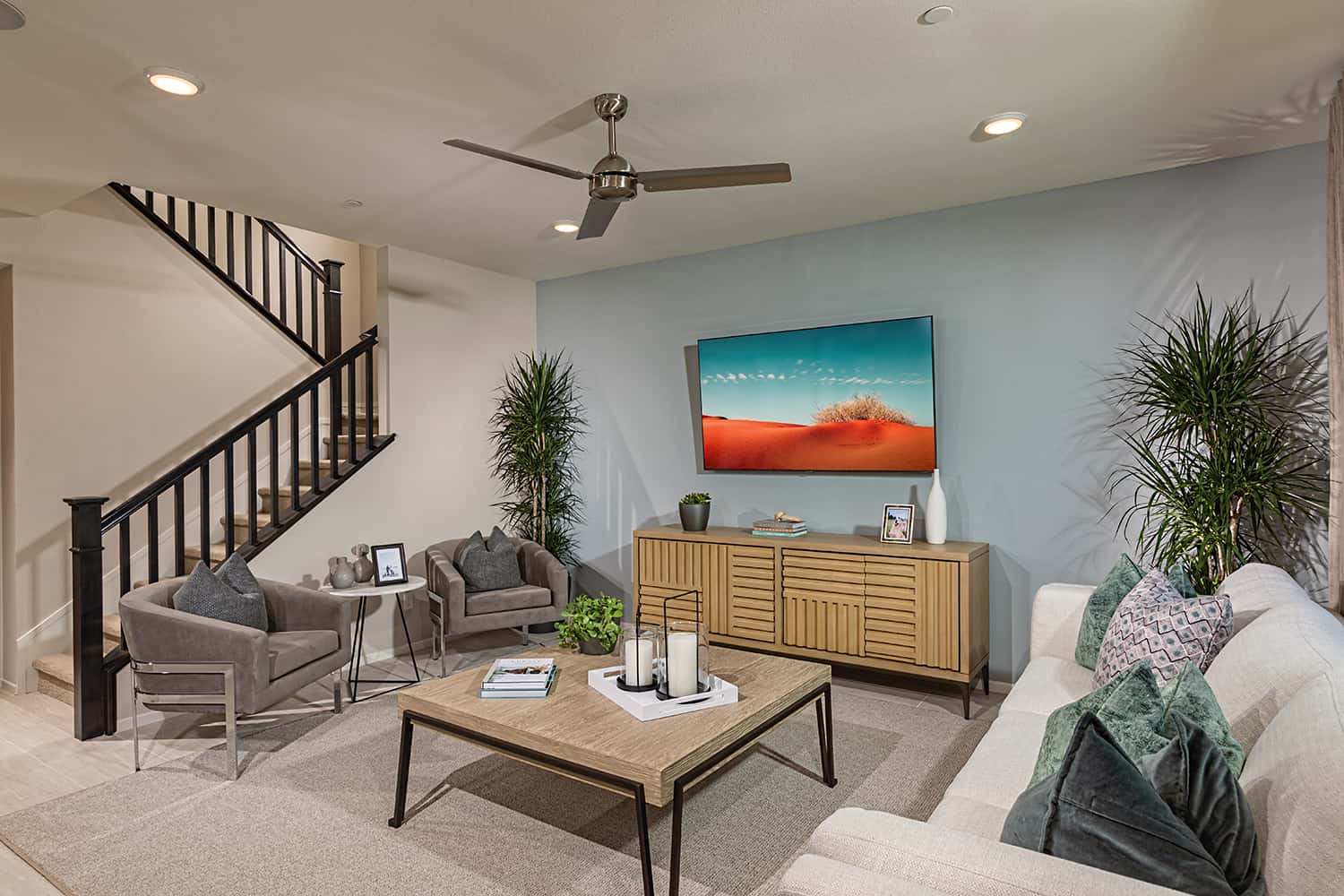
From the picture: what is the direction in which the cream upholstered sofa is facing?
to the viewer's left

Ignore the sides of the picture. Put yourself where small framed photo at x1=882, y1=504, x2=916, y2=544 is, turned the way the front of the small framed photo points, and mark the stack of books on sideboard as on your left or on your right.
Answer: on your right

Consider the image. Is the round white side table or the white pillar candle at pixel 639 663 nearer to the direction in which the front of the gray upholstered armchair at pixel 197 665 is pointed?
the white pillar candle

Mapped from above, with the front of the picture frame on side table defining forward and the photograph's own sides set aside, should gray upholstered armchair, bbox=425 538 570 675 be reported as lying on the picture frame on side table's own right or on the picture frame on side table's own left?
on the picture frame on side table's own left

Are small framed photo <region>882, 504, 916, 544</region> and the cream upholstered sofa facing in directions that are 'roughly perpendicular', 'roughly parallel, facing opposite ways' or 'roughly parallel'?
roughly perpendicular

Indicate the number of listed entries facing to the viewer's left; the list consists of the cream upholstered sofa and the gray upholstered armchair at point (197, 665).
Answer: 1

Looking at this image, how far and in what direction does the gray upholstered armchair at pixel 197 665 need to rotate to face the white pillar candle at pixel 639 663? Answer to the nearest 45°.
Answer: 0° — it already faces it

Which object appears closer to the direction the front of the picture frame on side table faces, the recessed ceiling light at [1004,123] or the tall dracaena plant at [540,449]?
the recessed ceiling light
